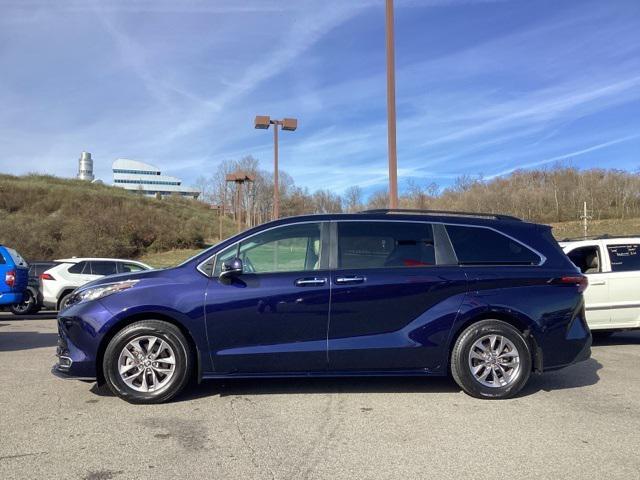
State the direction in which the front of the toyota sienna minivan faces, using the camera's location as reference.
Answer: facing to the left of the viewer

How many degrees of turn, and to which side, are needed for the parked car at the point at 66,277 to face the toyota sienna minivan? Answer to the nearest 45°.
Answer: approximately 90° to its right

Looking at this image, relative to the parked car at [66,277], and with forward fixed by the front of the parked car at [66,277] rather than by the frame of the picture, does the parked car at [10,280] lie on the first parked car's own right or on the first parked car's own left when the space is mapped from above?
on the first parked car's own right

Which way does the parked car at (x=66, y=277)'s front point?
to the viewer's right

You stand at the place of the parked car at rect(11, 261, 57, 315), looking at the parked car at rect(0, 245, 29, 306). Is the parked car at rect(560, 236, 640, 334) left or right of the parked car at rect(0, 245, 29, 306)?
left
